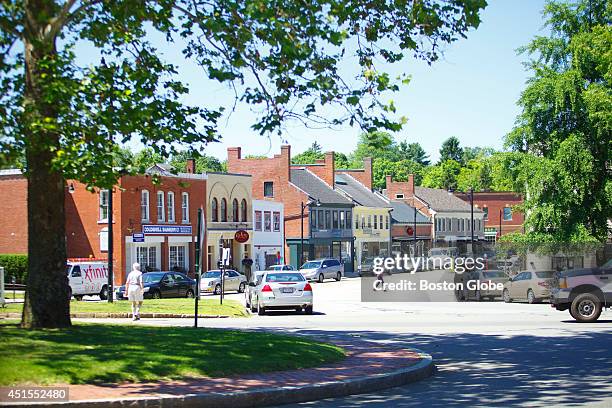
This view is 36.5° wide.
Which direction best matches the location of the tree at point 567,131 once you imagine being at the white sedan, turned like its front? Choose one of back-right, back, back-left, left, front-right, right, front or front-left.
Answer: front-right

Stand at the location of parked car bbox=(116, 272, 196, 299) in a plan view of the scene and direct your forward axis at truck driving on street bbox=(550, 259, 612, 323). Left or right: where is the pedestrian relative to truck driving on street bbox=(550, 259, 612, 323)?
right

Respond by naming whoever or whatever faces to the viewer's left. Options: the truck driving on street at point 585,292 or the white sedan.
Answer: the truck driving on street

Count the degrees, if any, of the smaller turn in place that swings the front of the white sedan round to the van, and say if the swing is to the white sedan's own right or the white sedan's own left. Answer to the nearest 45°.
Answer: approximately 45° to the white sedan's own left

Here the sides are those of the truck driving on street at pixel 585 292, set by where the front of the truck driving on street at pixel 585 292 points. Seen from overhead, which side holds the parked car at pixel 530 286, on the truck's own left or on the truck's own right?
on the truck's own right

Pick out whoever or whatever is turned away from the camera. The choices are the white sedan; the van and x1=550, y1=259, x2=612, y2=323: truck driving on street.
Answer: the white sedan

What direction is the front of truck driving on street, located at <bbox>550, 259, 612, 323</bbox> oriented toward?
to the viewer's left

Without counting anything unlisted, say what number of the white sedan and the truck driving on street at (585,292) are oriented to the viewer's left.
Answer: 1

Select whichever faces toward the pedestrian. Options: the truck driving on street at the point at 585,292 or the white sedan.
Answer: the truck driving on street

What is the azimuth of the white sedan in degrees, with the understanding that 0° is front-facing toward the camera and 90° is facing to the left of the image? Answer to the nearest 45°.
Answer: approximately 180°

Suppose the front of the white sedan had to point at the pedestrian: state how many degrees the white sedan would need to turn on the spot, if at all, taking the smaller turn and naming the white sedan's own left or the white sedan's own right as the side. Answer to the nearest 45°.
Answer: approximately 135° to the white sedan's own left

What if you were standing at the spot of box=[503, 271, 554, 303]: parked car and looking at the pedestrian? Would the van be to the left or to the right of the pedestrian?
right
